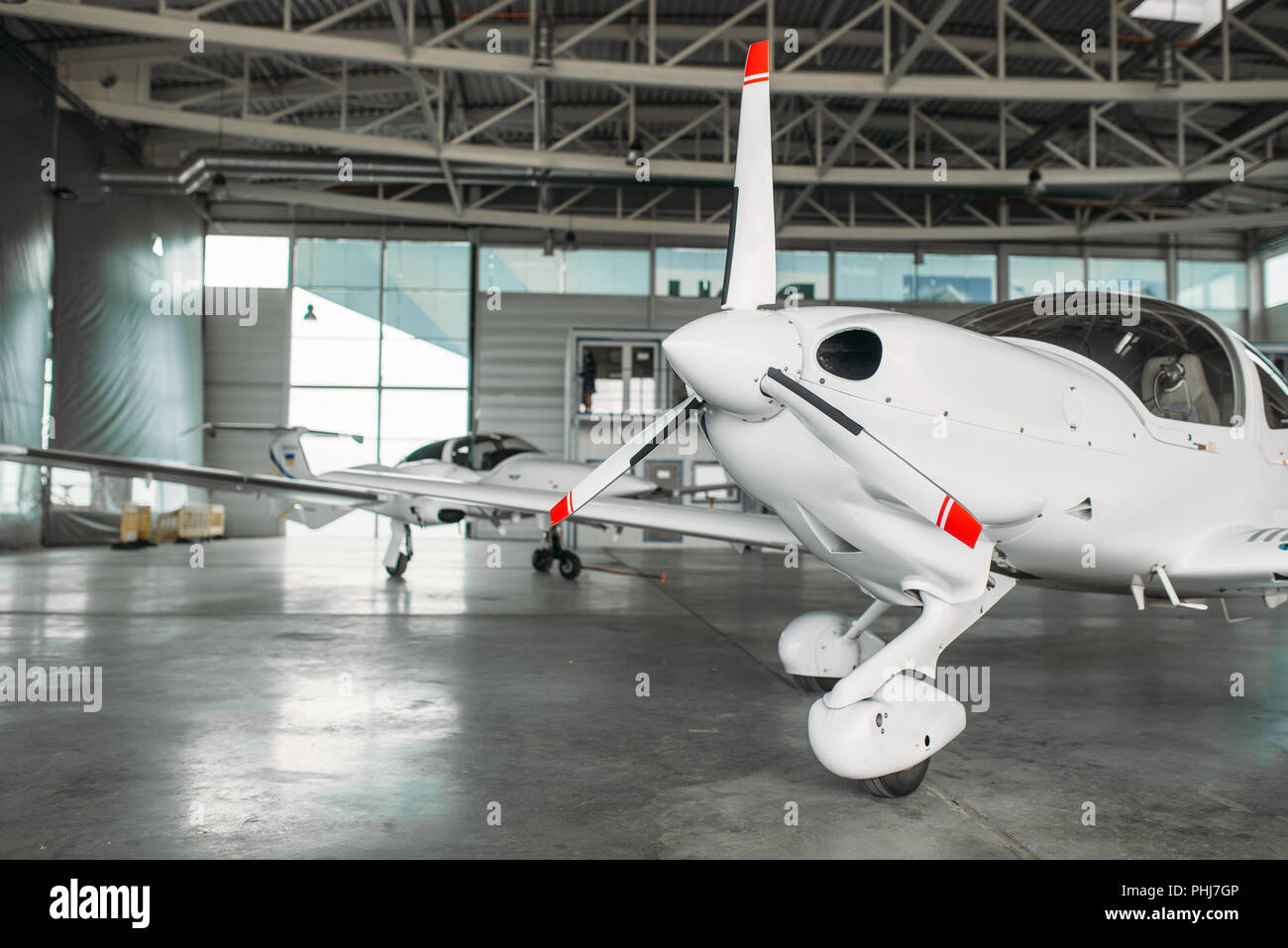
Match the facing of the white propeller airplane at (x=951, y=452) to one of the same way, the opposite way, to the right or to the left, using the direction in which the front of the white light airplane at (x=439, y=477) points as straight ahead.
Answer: to the right

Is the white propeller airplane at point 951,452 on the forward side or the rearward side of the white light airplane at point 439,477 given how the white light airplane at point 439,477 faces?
on the forward side

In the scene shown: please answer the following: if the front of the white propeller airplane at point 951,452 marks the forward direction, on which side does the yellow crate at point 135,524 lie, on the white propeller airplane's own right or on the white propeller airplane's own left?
on the white propeller airplane's own right

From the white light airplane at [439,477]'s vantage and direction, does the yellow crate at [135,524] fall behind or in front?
behind

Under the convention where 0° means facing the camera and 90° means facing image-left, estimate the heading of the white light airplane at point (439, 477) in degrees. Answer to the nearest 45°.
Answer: approximately 315°

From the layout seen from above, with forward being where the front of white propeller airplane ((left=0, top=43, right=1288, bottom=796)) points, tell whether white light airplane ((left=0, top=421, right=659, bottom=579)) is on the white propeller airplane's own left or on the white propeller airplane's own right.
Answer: on the white propeller airplane's own right

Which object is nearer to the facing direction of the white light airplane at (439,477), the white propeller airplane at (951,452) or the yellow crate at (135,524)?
the white propeller airplane

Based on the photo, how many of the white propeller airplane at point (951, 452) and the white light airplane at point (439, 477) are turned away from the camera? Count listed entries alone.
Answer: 0
